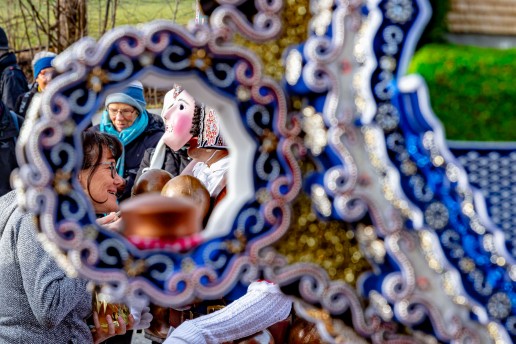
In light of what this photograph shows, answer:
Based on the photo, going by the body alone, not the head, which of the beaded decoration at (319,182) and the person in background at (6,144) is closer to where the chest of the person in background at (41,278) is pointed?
the beaded decoration

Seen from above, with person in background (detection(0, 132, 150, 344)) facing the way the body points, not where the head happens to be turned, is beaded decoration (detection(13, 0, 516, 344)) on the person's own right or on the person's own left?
on the person's own right

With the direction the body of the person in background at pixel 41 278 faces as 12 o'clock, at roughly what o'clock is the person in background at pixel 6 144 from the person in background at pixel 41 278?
the person in background at pixel 6 144 is roughly at 9 o'clock from the person in background at pixel 41 278.

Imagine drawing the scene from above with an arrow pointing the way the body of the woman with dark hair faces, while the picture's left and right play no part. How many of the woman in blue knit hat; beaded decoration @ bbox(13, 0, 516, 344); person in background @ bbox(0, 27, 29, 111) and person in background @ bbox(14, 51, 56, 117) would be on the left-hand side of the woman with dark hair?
3

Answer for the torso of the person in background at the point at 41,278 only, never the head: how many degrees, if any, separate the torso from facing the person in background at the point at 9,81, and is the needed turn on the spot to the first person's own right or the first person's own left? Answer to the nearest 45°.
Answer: approximately 90° to the first person's own left

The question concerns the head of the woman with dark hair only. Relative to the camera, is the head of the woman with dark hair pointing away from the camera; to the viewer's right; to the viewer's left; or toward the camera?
to the viewer's right

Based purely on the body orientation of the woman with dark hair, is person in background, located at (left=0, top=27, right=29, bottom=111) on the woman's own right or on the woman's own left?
on the woman's own left

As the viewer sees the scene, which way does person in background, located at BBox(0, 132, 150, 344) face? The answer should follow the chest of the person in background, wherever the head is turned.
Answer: to the viewer's right
